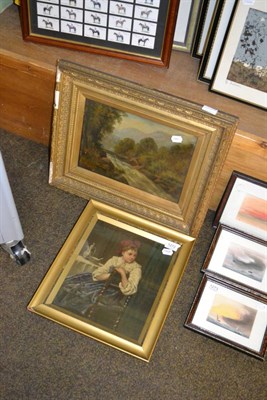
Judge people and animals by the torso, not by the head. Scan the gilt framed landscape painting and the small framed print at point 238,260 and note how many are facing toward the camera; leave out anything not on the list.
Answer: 2

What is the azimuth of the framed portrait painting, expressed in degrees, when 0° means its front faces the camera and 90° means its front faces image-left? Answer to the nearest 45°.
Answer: approximately 0°

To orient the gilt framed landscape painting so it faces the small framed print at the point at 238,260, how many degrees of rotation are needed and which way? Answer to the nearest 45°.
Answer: approximately 90° to its left
